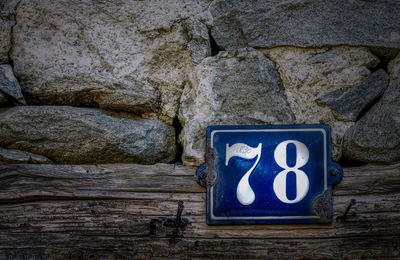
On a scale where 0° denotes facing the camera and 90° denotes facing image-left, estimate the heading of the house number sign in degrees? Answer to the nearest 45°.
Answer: approximately 0°
